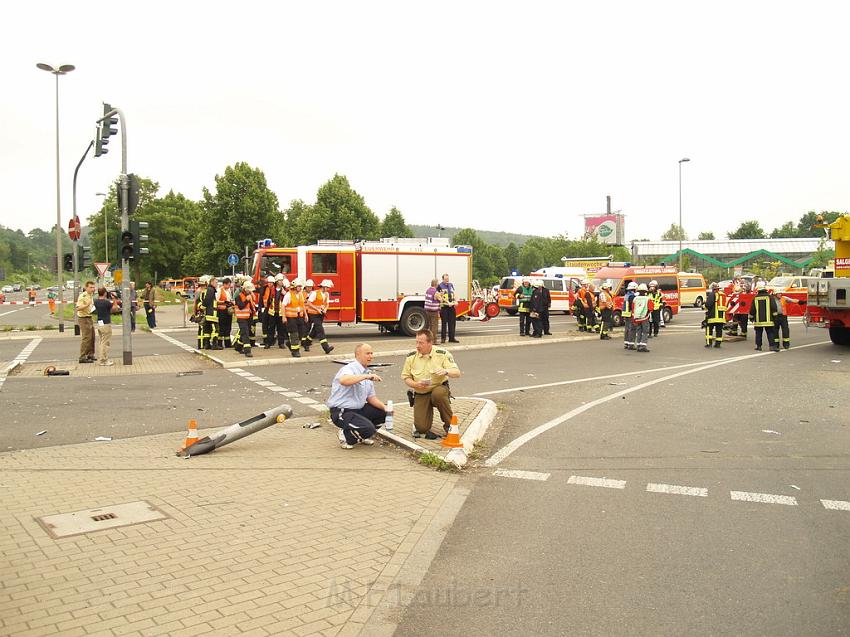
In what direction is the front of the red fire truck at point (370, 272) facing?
to the viewer's left

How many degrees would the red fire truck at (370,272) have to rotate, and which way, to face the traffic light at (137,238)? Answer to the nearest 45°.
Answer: approximately 45° to its left

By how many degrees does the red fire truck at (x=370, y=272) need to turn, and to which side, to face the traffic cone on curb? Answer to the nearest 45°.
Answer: approximately 90° to its left

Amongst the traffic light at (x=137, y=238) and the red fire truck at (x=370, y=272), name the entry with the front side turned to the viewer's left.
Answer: the red fire truck

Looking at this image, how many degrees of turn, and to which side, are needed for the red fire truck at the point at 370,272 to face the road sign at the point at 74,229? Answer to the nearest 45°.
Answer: approximately 45° to its right

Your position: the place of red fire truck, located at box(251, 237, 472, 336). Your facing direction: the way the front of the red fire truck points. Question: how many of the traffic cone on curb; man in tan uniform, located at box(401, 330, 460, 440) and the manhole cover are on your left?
3
